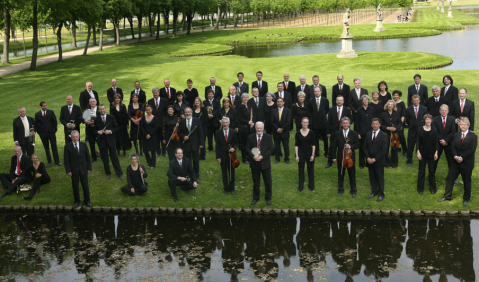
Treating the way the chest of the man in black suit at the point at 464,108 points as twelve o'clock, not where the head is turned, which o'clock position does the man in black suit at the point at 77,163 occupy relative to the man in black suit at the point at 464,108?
the man in black suit at the point at 77,163 is roughly at 2 o'clock from the man in black suit at the point at 464,108.

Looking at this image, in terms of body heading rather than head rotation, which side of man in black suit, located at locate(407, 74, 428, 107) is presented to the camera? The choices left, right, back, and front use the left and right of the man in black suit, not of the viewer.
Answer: front

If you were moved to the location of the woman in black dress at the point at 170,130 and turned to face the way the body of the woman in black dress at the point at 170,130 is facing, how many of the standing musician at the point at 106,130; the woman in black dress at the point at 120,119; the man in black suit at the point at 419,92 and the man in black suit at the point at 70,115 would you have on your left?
1

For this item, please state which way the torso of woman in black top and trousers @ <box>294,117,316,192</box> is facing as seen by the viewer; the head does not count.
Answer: toward the camera

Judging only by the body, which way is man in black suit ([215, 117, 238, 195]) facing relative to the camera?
toward the camera

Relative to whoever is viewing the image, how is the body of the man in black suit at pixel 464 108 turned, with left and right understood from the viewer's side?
facing the viewer

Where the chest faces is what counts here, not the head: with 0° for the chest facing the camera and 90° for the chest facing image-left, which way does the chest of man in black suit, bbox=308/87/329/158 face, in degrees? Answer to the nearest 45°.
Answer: approximately 0°

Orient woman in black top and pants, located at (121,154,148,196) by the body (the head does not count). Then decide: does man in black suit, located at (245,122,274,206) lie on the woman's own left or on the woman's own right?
on the woman's own left

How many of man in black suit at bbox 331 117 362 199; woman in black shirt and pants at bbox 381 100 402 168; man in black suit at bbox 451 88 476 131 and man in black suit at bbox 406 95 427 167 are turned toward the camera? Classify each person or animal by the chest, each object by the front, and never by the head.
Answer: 4

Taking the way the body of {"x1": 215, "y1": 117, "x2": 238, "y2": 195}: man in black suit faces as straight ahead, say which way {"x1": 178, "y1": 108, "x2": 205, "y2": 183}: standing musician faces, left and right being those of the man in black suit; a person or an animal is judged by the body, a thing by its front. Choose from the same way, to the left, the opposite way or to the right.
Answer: the same way

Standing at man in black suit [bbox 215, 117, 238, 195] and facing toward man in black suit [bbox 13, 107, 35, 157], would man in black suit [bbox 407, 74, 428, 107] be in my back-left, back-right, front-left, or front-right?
back-right

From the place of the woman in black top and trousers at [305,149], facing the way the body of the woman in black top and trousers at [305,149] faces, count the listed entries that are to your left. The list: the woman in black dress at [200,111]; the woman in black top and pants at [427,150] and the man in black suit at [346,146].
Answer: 2

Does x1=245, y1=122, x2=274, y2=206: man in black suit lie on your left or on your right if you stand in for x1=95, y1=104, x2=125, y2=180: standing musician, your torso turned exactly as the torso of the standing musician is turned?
on your left

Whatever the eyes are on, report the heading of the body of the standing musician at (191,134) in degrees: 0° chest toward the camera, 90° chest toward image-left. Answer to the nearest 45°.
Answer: approximately 0°

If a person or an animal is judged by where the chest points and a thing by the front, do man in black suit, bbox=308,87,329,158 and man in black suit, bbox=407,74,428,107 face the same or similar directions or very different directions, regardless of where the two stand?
same or similar directions
